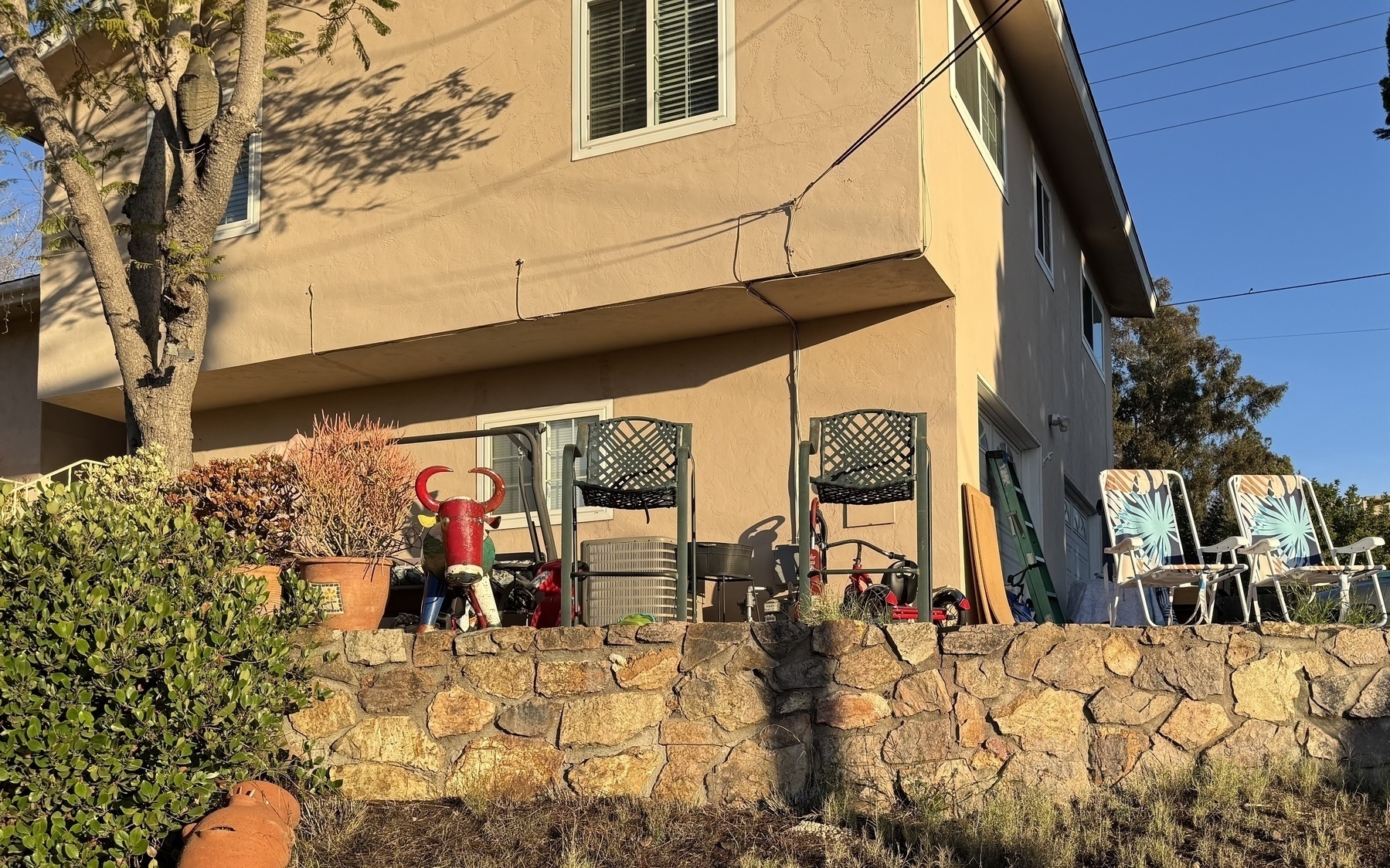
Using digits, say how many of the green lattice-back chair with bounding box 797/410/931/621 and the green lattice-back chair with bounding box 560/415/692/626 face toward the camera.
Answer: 2

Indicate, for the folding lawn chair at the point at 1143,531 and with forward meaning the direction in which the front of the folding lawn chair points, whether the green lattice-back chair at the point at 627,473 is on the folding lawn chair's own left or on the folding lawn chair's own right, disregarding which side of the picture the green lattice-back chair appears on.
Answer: on the folding lawn chair's own right

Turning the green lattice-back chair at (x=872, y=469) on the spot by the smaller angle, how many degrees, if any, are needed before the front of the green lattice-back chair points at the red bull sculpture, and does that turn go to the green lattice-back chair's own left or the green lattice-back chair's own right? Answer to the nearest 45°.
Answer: approximately 90° to the green lattice-back chair's own right

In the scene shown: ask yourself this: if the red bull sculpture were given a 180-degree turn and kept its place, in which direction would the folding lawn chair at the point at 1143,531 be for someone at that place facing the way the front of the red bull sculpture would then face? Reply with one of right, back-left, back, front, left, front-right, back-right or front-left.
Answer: right

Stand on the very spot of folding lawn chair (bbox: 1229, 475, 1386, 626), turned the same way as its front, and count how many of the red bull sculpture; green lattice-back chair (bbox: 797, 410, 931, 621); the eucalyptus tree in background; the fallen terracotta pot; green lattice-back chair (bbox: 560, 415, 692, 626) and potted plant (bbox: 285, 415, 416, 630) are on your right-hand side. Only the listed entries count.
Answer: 5

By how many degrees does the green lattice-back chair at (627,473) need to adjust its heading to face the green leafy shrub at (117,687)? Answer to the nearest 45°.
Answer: approximately 45° to its right

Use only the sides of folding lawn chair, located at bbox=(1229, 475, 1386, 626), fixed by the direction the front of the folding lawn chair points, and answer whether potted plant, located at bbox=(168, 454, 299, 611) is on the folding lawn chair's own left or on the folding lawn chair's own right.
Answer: on the folding lawn chair's own right

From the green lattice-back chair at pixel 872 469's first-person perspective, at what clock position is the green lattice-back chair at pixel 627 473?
the green lattice-back chair at pixel 627 473 is roughly at 3 o'clock from the green lattice-back chair at pixel 872 469.
